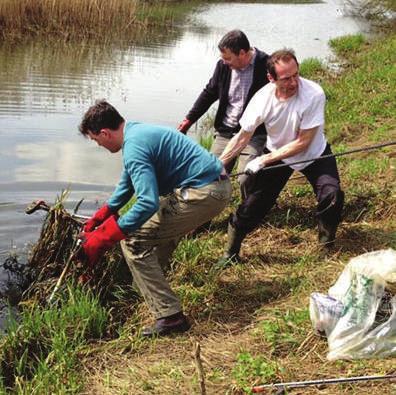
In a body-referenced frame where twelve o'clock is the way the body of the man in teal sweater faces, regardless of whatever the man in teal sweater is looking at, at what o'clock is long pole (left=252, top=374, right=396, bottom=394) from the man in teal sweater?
The long pole is roughly at 8 o'clock from the man in teal sweater.

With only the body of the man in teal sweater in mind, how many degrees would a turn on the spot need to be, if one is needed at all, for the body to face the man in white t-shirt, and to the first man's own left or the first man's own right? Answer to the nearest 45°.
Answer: approximately 135° to the first man's own right

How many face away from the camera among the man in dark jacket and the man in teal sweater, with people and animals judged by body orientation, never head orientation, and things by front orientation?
0

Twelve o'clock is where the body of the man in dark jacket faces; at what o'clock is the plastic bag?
The plastic bag is roughly at 10 o'clock from the man in dark jacket.

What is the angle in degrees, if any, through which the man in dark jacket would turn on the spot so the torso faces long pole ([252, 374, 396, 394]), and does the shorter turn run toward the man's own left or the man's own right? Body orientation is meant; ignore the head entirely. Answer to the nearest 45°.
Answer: approximately 45° to the man's own left

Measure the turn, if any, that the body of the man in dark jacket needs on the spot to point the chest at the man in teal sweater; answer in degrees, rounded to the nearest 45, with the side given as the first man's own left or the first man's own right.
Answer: approximately 45° to the first man's own left

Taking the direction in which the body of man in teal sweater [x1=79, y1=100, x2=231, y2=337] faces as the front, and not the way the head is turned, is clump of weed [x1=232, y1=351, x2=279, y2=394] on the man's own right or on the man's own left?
on the man's own left

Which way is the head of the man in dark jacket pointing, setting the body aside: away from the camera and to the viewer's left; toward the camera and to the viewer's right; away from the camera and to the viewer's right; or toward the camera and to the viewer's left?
toward the camera and to the viewer's left

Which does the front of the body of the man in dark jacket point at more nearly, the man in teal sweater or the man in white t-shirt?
the man in teal sweater

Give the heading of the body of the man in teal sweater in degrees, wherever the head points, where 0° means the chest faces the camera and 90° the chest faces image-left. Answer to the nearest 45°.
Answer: approximately 90°

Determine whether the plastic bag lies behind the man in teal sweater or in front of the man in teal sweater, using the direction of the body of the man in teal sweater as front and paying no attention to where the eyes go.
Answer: behind

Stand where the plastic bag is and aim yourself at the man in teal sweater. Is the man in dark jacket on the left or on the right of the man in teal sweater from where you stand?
right
